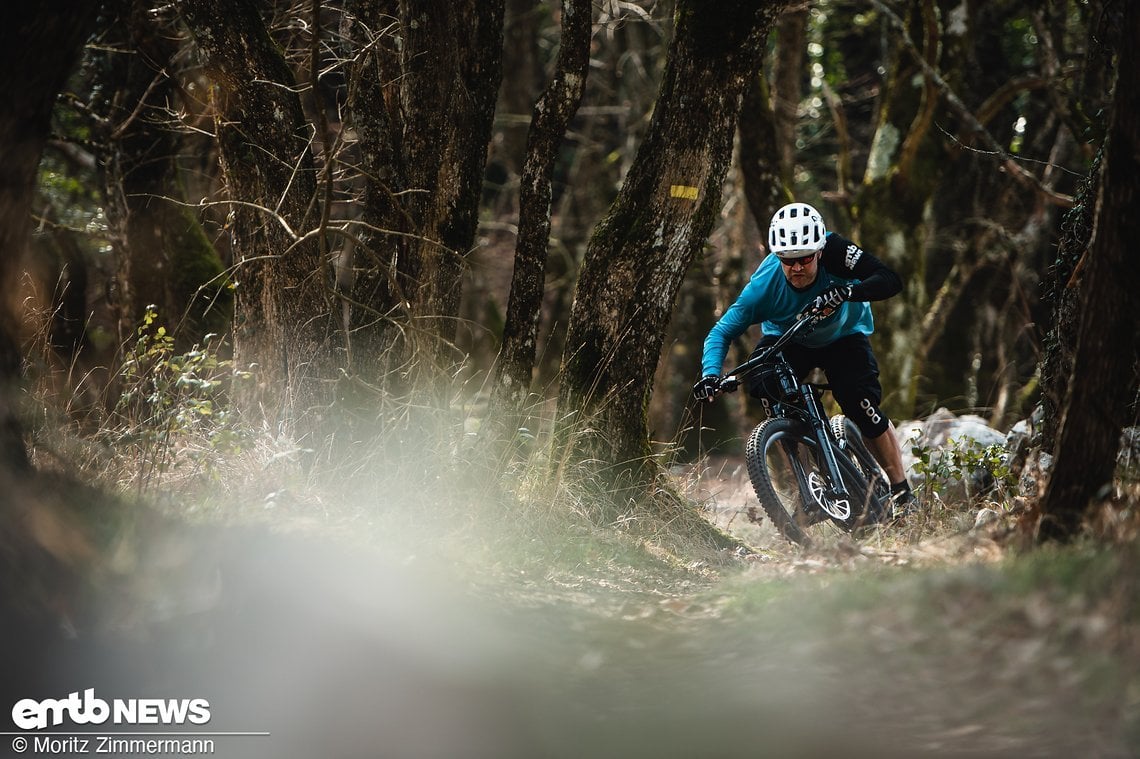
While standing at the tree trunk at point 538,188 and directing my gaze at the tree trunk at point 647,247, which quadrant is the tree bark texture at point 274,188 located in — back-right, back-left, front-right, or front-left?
back-right

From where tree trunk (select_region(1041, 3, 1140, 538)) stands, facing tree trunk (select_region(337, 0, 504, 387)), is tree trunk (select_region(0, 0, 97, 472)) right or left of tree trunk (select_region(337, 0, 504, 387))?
left

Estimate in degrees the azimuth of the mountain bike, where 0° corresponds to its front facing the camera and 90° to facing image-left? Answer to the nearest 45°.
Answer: approximately 45°

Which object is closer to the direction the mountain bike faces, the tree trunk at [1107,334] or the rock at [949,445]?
the tree trunk

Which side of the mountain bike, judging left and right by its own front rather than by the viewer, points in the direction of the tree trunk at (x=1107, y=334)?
left

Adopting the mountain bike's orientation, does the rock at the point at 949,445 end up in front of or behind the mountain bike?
behind

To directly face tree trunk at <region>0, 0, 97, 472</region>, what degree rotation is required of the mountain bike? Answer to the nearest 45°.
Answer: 0° — it already faces it

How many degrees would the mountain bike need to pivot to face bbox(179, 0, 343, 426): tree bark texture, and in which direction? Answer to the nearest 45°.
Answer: approximately 45° to its right
